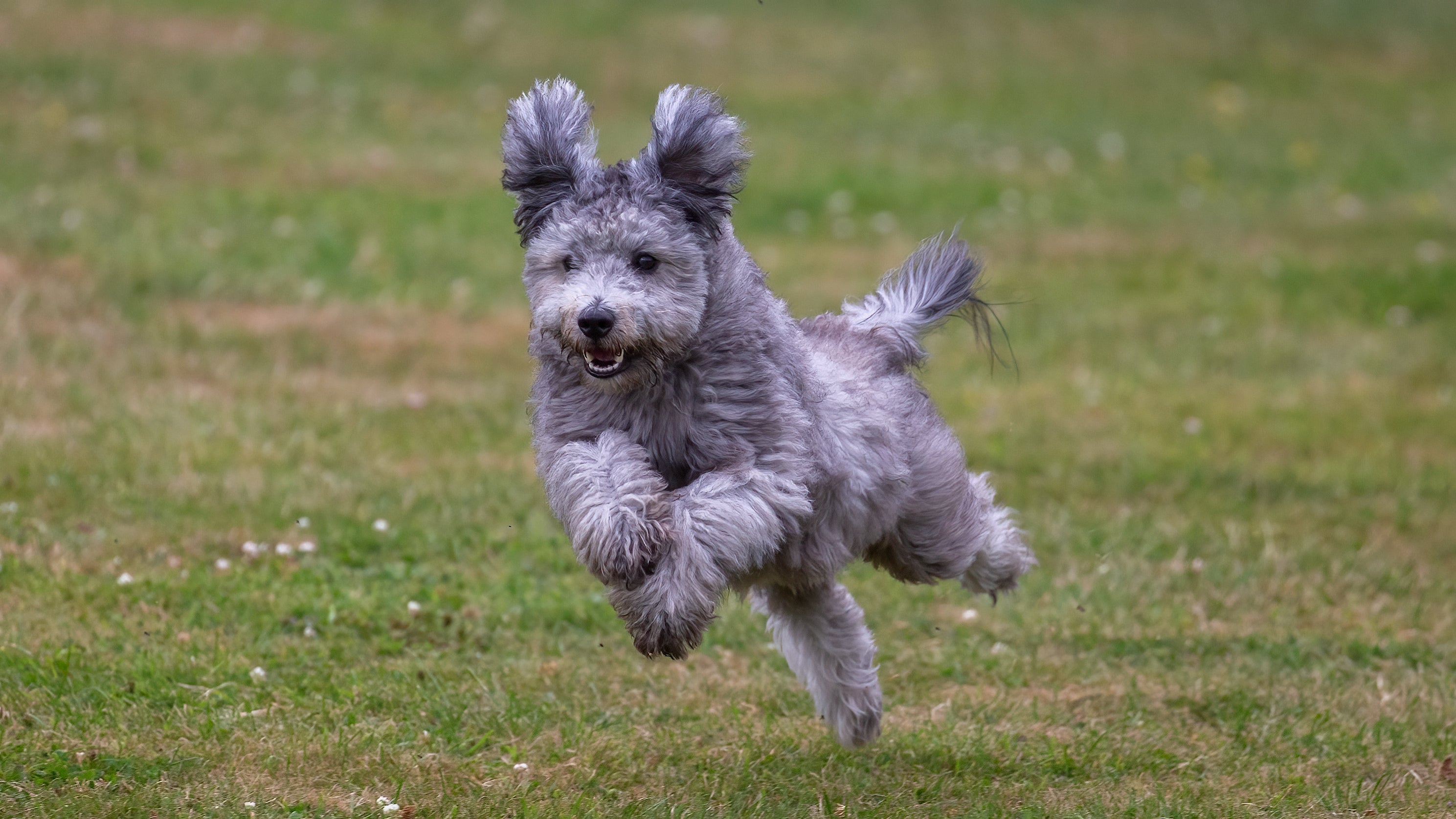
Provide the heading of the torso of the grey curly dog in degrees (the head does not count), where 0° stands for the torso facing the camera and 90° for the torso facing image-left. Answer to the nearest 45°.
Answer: approximately 45°
